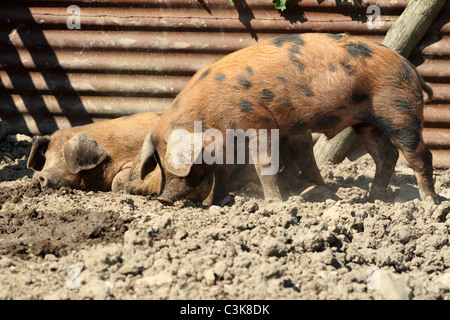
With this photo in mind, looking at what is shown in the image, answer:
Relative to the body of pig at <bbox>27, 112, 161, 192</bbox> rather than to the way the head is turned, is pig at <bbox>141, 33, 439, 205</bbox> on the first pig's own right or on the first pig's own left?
on the first pig's own left

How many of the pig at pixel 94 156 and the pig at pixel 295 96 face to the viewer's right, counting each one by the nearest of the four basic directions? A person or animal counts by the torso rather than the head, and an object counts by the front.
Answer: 0

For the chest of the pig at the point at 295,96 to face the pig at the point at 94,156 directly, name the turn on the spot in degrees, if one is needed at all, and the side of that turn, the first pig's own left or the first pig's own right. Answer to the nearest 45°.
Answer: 0° — it already faces it

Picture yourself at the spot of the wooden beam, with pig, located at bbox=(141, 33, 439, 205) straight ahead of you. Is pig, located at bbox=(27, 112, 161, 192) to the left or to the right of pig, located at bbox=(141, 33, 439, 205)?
right

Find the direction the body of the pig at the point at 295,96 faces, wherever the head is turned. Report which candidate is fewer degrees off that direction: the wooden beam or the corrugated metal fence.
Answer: the corrugated metal fence

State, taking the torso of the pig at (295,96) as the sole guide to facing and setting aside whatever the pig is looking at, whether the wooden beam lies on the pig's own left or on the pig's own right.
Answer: on the pig's own right

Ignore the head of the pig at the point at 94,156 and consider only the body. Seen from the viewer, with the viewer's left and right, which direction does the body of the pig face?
facing the viewer and to the left of the viewer

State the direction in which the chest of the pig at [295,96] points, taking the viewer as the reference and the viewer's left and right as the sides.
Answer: facing to the left of the viewer
